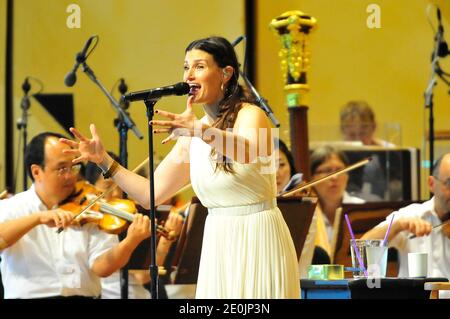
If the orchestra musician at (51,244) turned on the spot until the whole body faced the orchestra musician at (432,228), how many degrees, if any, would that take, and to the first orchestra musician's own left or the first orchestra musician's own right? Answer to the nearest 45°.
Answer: approximately 45° to the first orchestra musician's own left

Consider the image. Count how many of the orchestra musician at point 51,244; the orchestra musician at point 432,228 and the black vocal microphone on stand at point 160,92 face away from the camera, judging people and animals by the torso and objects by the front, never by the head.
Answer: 0

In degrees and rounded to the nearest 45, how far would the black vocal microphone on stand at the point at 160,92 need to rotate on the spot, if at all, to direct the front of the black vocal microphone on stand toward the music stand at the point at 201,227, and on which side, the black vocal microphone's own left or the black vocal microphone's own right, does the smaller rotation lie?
approximately 90° to the black vocal microphone's own left

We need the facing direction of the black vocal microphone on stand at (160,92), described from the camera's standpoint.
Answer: facing to the right of the viewer

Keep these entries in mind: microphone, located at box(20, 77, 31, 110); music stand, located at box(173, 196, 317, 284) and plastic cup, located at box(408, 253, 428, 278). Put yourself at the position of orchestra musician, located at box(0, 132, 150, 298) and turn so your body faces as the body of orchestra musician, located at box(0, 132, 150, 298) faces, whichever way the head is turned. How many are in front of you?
2

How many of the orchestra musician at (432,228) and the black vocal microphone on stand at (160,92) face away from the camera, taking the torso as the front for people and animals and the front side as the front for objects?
0

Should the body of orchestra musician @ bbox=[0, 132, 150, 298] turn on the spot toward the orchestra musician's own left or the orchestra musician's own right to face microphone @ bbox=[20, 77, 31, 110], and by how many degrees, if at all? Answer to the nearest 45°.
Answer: approximately 135° to the orchestra musician's own left
